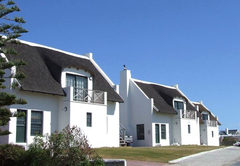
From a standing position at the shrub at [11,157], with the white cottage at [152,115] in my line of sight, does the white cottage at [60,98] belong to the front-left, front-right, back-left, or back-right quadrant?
front-left

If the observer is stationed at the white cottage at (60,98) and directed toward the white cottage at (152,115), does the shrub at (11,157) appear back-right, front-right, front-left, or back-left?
back-right

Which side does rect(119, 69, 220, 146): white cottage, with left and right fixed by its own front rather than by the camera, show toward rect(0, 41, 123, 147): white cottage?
right

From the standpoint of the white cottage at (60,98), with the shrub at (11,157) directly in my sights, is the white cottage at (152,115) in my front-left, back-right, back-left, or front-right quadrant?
back-left

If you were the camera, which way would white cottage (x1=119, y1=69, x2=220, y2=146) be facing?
facing the viewer and to the right of the viewer

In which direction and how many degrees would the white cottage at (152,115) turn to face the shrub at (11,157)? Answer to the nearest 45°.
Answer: approximately 45° to its right
